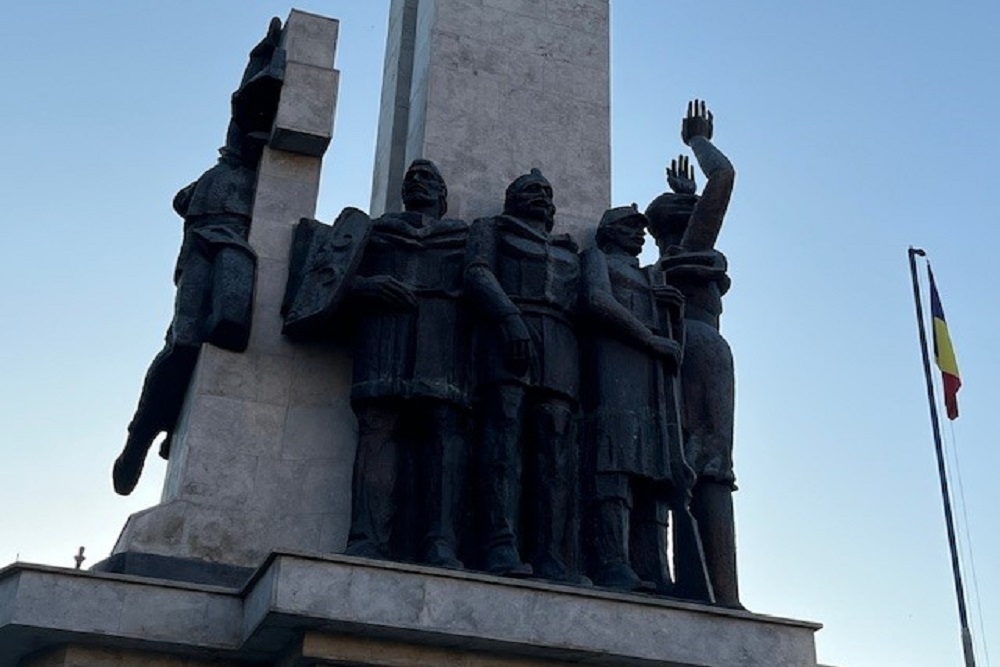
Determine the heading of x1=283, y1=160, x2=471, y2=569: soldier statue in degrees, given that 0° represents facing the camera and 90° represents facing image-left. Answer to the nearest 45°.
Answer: approximately 0°

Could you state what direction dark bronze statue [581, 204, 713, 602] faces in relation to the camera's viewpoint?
facing the viewer and to the right of the viewer

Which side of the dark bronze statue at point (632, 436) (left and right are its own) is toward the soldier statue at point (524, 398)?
right

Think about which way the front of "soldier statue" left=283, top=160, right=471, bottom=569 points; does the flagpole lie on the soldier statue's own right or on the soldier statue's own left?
on the soldier statue's own left

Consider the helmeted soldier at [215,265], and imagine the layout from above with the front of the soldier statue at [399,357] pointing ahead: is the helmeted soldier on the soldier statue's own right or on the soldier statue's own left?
on the soldier statue's own right

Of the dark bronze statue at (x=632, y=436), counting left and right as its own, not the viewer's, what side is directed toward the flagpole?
left

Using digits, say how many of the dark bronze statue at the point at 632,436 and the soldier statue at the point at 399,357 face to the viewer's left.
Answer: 0

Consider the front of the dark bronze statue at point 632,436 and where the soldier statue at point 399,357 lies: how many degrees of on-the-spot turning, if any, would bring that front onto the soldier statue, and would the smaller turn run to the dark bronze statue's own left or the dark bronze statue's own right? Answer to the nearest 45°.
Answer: approximately 135° to the dark bronze statue's own right

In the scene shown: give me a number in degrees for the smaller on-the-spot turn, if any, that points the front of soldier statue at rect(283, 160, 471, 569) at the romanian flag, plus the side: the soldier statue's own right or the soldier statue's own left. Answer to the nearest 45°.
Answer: approximately 135° to the soldier statue's own left
